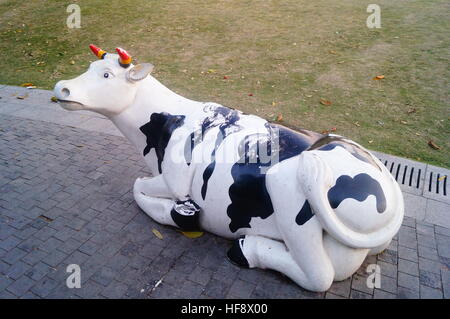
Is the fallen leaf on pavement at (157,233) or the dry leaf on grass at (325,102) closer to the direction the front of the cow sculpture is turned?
the fallen leaf on pavement

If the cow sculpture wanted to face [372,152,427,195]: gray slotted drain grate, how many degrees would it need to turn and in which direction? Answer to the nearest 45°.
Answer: approximately 90° to its right

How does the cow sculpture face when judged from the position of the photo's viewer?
facing away from the viewer and to the left of the viewer

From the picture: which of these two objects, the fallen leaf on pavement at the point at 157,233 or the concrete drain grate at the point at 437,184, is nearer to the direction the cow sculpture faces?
the fallen leaf on pavement

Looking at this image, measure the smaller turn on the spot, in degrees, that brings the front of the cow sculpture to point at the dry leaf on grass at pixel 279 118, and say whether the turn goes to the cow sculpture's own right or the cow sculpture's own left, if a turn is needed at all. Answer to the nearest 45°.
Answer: approximately 45° to the cow sculpture's own right

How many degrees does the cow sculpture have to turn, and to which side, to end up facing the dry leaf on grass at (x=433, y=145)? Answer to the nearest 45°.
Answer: approximately 90° to its right

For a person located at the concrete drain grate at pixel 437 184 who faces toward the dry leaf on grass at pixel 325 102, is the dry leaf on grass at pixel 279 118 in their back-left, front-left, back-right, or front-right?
front-left

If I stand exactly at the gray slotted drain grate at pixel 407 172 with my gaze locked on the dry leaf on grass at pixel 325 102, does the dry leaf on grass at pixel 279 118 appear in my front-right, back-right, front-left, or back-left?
front-left
